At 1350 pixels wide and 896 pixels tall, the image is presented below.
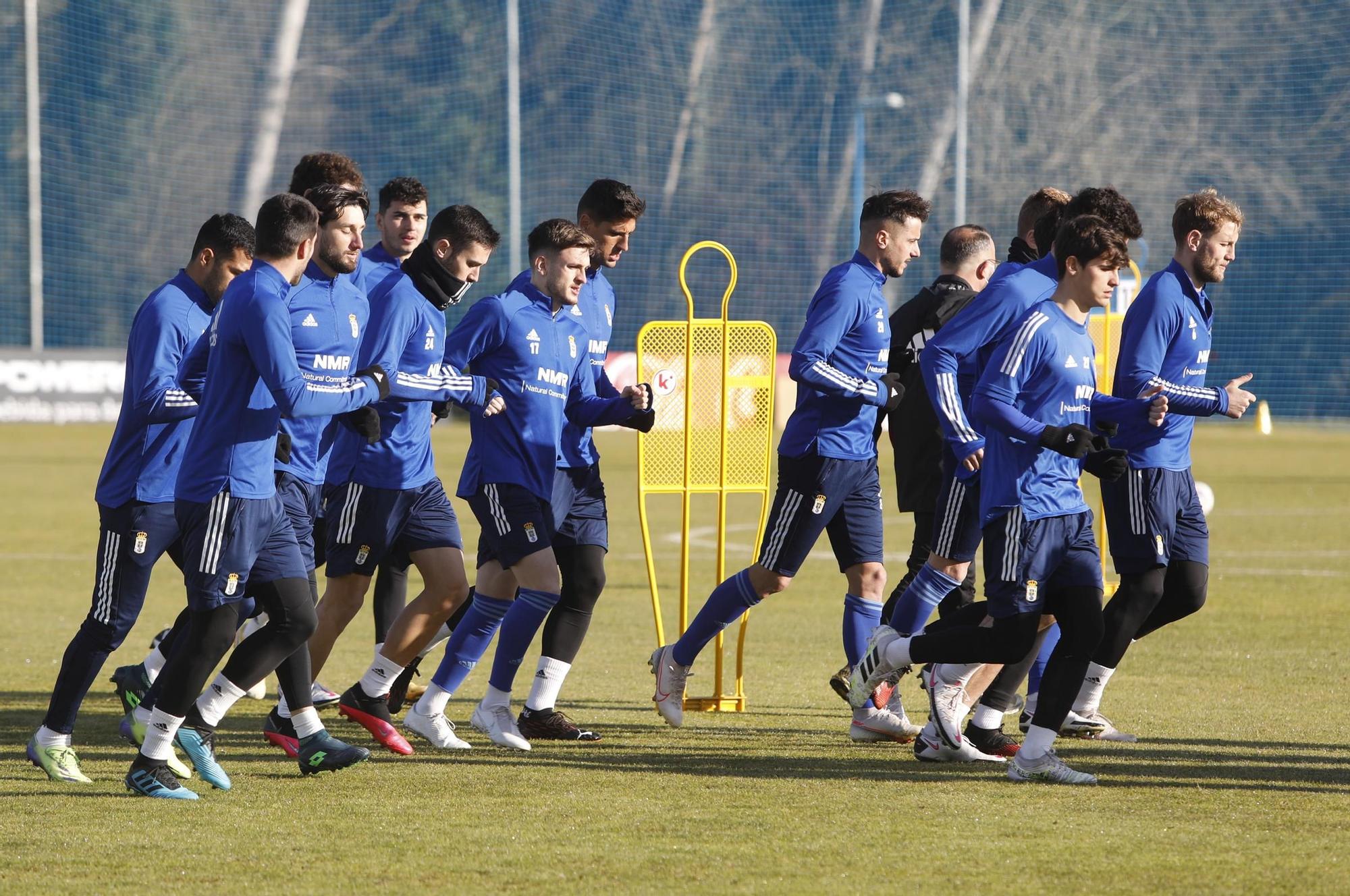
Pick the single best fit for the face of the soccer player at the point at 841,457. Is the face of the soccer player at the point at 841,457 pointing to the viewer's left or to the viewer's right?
to the viewer's right

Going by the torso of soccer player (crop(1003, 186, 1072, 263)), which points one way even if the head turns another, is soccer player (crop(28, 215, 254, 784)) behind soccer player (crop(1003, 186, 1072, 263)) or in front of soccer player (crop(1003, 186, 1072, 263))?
behind

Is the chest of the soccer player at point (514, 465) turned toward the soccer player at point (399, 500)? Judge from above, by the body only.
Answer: no

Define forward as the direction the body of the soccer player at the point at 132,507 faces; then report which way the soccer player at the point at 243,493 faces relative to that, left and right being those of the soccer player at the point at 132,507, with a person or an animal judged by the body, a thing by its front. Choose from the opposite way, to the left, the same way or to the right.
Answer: the same way

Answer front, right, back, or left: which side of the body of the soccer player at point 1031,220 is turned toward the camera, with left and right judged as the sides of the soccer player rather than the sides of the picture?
right

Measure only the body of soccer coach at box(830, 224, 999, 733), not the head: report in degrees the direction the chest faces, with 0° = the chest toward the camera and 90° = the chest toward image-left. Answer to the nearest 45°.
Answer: approximately 225°

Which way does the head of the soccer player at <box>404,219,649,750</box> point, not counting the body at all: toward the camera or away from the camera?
toward the camera

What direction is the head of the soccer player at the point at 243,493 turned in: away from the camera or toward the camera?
away from the camera

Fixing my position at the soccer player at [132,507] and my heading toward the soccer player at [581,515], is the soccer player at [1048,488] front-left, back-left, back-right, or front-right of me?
front-right

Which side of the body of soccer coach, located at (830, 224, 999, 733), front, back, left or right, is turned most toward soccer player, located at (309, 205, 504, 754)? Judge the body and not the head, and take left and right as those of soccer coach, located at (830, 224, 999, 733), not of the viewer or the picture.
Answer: back

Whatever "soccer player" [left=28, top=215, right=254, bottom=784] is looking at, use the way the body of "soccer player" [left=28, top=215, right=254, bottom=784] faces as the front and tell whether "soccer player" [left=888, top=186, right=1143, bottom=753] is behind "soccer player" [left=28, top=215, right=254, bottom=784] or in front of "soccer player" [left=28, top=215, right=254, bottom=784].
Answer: in front

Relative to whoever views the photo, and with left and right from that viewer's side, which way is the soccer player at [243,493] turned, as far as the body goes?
facing to the right of the viewer

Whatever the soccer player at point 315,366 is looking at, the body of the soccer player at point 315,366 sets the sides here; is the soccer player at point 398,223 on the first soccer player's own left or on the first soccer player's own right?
on the first soccer player's own left

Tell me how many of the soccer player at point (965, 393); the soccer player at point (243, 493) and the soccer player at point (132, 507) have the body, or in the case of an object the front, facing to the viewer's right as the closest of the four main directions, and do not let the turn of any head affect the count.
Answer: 3

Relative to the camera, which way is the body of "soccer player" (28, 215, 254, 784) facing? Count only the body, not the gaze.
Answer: to the viewer's right

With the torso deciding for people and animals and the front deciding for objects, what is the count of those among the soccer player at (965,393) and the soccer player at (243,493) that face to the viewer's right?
2

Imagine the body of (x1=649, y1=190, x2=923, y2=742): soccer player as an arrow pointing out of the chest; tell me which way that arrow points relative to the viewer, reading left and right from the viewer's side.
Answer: facing to the right of the viewer

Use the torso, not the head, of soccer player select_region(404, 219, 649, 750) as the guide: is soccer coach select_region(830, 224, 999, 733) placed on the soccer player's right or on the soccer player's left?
on the soccer player's left

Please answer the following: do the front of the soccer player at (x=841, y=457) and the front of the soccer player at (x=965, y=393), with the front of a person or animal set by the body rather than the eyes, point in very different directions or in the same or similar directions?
same or similar directions
